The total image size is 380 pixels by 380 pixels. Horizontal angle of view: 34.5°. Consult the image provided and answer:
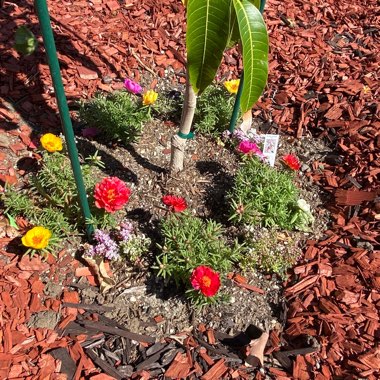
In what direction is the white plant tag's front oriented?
toward the camera

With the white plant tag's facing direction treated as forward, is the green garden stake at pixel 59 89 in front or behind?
in front
